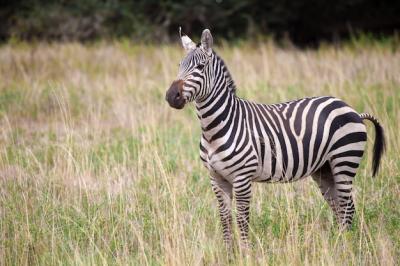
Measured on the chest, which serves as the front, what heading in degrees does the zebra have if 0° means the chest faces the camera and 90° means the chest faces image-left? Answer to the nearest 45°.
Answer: approximately 45°
